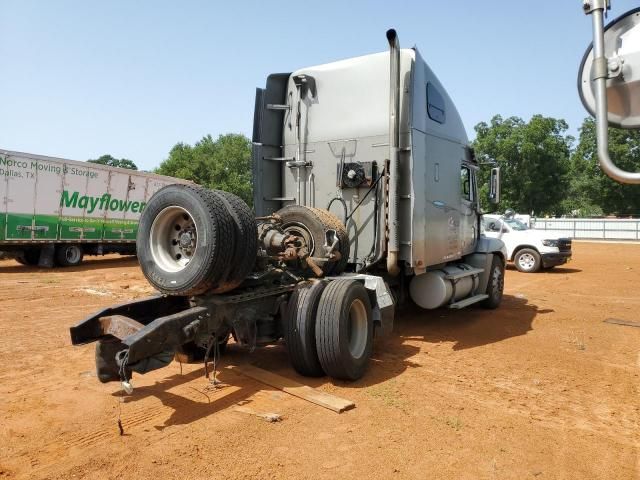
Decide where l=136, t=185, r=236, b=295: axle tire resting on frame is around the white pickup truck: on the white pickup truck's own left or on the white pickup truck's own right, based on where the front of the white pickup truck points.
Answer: on the white pickup truck's own right

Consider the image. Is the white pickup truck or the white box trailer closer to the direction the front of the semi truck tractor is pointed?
the white pickup truck

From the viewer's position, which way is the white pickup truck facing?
facing the viewer and to the right of the viewer

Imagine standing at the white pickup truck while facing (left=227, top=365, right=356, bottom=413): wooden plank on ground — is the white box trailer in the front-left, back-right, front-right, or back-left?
front-right

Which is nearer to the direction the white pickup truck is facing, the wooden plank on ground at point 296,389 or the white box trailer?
the wooden plank on ground

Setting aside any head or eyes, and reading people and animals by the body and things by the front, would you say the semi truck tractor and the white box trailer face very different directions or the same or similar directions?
same or similar directions

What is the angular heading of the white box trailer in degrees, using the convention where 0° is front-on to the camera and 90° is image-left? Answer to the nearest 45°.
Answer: approximately 225°

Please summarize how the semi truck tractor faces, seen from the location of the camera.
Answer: facing away from the viewer and to the right of the viewer

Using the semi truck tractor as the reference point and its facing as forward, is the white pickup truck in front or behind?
in front

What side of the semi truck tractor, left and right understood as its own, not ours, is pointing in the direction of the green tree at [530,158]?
front

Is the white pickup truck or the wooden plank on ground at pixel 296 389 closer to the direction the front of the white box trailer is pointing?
the white pickup truck

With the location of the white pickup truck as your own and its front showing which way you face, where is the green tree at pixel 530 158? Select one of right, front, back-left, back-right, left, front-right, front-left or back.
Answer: back-left
